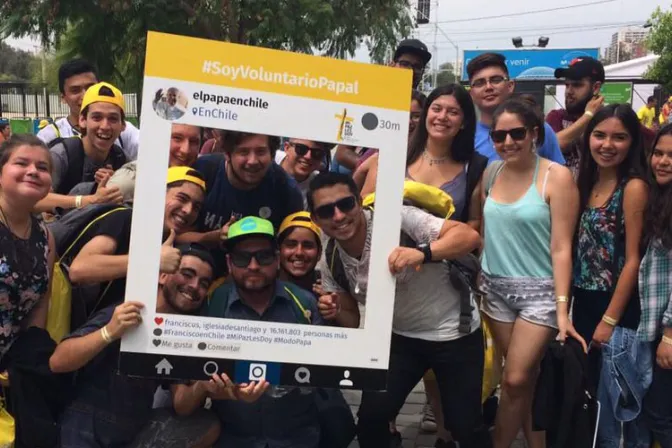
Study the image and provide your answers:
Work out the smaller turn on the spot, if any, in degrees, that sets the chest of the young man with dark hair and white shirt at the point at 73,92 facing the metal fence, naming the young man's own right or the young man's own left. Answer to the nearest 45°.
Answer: approximately 180°

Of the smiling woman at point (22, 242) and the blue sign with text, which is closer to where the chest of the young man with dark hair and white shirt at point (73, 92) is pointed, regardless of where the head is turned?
the smiling woman

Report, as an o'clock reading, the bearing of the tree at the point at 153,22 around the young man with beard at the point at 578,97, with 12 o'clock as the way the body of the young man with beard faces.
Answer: The tree is roughly at 3 o'clock from the young man with beard.

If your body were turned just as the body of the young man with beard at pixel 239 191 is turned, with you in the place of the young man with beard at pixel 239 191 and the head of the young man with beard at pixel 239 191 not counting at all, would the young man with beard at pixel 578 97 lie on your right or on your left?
on your left

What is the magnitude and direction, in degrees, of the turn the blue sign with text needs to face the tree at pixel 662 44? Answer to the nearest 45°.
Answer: approximately 45° to its left

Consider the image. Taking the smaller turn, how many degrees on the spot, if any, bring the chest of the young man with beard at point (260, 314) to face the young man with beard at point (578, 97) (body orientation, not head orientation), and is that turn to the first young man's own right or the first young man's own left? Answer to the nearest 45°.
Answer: approximately 135° to the first young man's own left

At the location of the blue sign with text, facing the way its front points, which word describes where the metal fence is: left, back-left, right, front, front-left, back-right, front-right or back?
front-right
